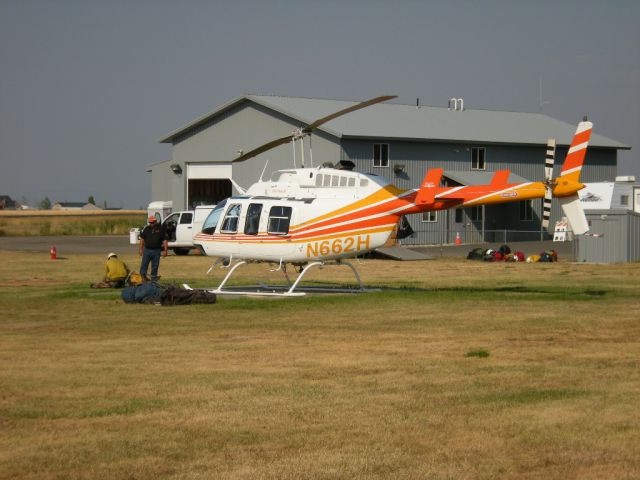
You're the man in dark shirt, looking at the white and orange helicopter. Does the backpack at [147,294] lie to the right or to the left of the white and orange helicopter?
right

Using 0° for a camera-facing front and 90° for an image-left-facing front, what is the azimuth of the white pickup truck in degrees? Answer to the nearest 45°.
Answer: approximately 90°

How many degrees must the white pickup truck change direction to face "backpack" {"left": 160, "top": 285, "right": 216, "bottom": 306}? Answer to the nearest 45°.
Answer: approximately 90° to its left
